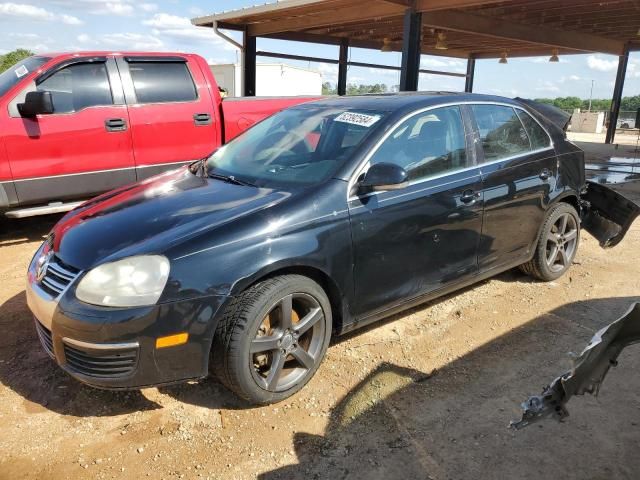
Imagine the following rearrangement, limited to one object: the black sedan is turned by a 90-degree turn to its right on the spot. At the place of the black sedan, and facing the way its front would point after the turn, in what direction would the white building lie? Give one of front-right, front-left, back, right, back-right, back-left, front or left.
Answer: front-right

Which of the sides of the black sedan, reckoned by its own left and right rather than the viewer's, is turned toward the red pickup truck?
right

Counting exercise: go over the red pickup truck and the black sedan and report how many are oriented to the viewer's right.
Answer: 0

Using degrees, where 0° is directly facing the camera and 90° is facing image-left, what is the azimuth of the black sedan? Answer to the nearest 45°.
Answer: approximately 45°

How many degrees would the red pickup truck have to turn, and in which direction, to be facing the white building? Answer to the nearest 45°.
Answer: approximately 135° to its right

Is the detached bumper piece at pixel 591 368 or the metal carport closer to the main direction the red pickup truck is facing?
the detached bumper piece

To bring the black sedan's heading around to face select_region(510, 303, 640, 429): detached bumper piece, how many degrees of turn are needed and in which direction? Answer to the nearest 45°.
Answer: approximately 90° to its left

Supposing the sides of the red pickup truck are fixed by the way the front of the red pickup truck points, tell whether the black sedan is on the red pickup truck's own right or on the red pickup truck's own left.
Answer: on the red pickup truck's own left

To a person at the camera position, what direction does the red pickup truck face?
facing the viewer and to the left of the viewer
